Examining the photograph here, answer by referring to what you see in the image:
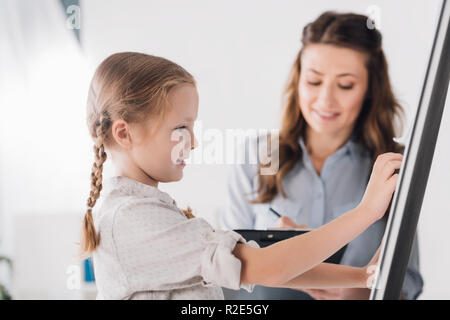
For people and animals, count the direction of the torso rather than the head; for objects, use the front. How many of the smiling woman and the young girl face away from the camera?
0

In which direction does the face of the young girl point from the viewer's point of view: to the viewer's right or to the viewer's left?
to the viewer's right

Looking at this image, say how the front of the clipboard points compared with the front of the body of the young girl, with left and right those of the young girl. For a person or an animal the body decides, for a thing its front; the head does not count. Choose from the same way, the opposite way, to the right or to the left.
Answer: to the left

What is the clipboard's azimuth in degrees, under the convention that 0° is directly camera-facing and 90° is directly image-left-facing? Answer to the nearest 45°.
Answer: approximately 180°

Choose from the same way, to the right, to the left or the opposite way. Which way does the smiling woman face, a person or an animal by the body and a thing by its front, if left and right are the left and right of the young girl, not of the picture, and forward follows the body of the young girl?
to the right

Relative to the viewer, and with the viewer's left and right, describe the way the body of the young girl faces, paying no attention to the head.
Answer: facing to the right of the viewer

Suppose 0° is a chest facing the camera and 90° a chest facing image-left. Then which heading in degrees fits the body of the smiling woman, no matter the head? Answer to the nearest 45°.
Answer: approximately 0°

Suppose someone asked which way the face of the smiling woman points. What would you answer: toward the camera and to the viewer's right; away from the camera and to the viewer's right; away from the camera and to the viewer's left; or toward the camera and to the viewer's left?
toward the camera and to the viewer's left
